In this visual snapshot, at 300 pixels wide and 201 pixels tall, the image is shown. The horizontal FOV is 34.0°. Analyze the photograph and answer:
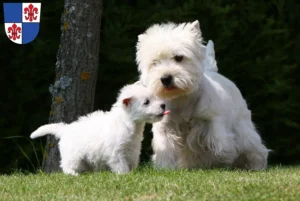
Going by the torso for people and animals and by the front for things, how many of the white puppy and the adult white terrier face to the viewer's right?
1

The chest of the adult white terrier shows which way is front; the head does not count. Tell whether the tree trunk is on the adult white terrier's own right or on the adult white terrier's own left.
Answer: on the adult white terrier's own right

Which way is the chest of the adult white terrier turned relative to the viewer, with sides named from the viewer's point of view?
facing the viewer and to the left of the viewer

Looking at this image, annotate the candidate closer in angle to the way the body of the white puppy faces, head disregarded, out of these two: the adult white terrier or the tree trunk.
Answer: the adult white terrier

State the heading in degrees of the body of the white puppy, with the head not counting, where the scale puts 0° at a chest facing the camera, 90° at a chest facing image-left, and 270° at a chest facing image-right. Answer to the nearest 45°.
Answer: approximately 270°

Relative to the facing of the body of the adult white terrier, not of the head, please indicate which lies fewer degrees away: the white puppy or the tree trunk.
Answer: the white puppy

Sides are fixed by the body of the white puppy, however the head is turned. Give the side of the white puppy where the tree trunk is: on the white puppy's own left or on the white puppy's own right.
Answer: on the white puppy's own left
